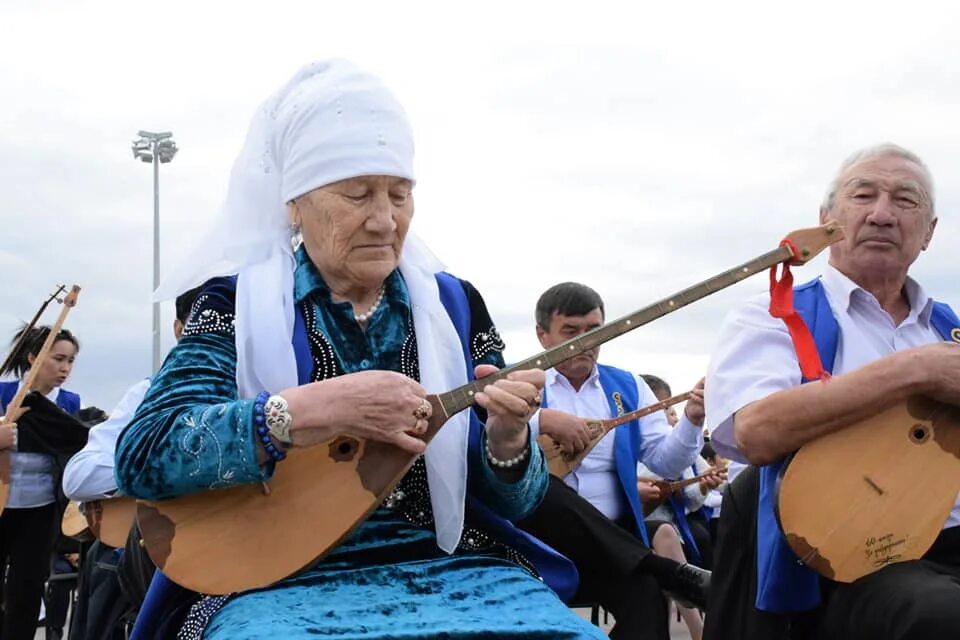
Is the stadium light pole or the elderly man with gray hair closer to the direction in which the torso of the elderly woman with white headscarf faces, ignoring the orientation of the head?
the elderly man with gray hair

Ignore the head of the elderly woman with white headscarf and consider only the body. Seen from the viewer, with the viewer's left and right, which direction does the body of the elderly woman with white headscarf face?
facing the viewer and to the right of the viewer

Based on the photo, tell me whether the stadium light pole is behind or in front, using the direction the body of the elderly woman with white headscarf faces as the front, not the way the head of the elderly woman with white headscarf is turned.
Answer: behind

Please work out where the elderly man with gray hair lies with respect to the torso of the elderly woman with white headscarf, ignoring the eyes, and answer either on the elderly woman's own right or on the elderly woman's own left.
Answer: on the elderly woman's own left
